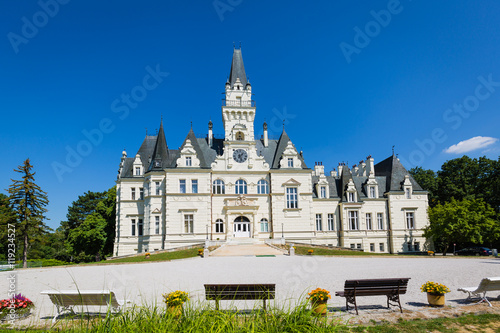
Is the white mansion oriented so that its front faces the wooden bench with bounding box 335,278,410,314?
yes
